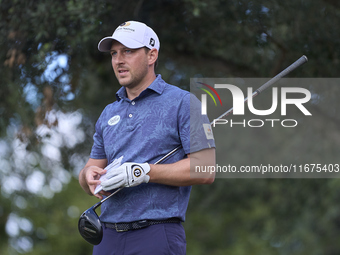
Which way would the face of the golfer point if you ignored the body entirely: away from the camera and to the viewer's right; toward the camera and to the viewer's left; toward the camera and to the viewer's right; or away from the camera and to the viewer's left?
toward the camera and to the viewer's left

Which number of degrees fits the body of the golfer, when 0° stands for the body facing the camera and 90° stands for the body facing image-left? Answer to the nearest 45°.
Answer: approximately 45°
